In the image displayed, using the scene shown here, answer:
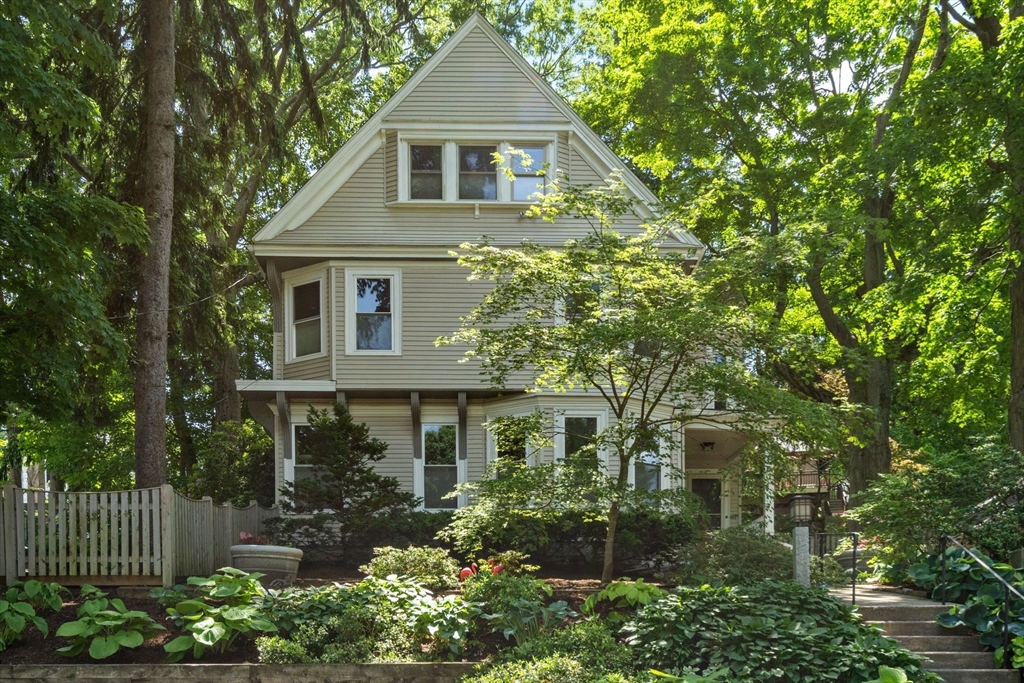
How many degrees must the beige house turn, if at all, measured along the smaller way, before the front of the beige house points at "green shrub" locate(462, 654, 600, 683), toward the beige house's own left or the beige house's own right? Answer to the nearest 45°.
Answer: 0° — it already faces it

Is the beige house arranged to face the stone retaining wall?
yes

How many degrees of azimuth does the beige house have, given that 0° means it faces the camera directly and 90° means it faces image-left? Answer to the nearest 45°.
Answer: approximately 0°

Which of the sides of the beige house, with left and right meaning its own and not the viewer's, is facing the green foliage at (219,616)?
front

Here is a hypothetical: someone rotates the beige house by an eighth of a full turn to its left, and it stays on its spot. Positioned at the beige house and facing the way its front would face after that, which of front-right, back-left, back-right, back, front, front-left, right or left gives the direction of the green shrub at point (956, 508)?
front

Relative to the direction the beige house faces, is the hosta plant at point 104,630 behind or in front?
in front

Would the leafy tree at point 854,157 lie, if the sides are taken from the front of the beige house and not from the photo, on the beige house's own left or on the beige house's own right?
on the beige house's own left

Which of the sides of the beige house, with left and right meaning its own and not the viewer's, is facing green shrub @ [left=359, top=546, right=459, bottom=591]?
front
